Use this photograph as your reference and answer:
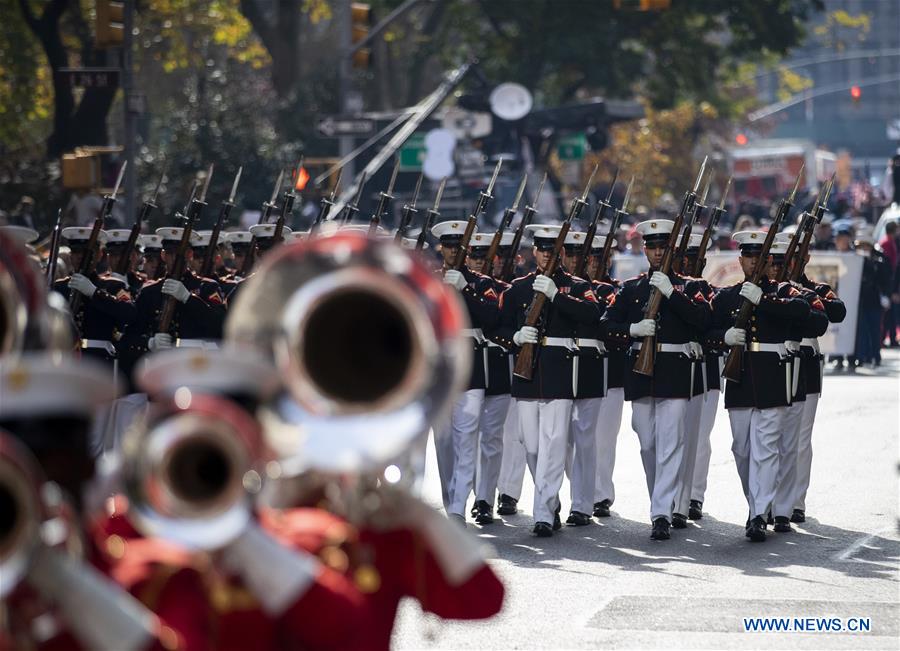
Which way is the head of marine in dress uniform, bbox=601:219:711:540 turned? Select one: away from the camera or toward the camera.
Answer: toward the camera

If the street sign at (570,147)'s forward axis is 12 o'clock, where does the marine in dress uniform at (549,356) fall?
The marine in dress uniform is roughly at 12 o'clock from the street sign.

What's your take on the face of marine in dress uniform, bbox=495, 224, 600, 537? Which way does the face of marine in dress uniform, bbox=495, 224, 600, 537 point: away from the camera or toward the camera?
toward the camera

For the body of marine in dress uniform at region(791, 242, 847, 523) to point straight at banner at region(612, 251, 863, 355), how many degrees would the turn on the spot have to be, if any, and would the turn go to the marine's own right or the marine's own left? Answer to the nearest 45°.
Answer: approximately 180°

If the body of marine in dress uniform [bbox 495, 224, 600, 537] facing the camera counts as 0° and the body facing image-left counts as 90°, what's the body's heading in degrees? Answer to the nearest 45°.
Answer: approximately 0°

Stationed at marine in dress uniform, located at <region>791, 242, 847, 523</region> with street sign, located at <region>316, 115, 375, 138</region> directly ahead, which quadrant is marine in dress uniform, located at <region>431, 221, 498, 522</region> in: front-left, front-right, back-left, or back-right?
front-left

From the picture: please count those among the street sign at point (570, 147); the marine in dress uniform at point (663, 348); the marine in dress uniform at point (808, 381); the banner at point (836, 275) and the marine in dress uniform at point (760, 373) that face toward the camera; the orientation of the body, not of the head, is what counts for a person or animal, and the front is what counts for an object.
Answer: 5

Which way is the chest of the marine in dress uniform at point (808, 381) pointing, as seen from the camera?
toward the camera

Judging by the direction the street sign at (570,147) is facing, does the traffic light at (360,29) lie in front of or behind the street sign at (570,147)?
in front

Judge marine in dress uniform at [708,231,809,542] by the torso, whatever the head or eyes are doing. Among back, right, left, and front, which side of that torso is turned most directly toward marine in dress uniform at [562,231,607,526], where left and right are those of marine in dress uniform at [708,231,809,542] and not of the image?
right

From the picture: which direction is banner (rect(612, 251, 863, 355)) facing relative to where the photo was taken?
toward the camera

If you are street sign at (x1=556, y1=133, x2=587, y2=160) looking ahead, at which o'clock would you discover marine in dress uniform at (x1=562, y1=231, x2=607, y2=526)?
The marine in dress uniform is roughly at 12 o'clock from the street sign.

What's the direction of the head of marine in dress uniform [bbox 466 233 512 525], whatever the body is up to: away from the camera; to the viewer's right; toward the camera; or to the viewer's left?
toward the camera

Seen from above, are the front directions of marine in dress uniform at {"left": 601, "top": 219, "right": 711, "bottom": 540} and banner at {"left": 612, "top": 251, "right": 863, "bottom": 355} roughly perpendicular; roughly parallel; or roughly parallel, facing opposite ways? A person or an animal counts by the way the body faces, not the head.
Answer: roughly parallel

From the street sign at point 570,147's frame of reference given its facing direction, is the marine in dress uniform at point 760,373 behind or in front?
in front

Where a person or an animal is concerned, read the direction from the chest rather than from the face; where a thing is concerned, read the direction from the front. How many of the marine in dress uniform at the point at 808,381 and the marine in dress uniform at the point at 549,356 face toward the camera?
2
